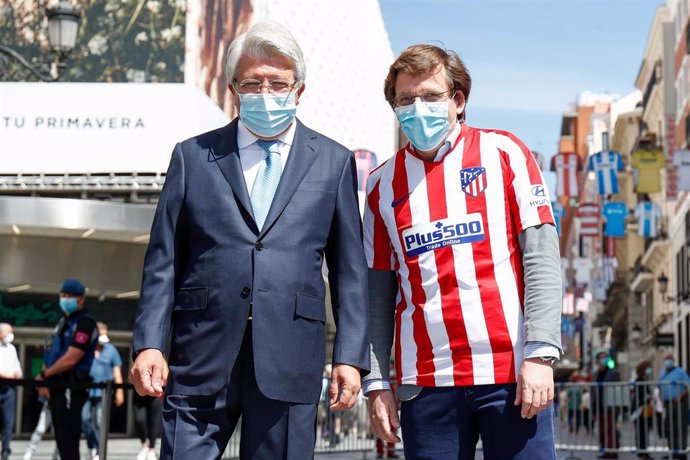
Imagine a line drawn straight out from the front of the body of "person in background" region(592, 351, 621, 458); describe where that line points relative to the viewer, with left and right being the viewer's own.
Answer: facing the viewer and to the left of the viewer

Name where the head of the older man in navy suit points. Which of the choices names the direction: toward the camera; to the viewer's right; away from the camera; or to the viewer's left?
toward the camera

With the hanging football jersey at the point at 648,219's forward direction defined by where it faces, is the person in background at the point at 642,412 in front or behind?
in front

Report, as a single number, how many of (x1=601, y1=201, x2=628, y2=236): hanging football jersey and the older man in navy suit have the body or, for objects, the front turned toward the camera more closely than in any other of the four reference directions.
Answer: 2

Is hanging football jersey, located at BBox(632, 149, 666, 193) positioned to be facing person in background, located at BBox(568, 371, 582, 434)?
yes

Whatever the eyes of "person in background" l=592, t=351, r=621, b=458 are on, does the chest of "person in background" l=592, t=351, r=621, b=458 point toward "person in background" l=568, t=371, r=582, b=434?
no

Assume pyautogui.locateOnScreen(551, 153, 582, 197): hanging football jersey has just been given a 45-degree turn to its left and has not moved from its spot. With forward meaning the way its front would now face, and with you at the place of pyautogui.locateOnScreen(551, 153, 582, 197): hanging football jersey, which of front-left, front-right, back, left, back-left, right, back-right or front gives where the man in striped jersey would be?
front-right

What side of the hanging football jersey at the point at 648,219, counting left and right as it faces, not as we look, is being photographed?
front

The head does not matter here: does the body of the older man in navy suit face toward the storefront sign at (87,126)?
no

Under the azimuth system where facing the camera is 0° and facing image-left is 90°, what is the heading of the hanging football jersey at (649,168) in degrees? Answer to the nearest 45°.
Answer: approximately 0°

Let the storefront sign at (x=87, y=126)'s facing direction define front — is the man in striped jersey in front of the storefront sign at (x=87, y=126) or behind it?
in front

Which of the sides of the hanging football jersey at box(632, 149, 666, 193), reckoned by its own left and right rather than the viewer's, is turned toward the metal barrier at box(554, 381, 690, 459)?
front

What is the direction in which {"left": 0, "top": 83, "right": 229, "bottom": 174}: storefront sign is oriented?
toward the camera

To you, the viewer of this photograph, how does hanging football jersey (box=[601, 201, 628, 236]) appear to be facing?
facing the viewer
